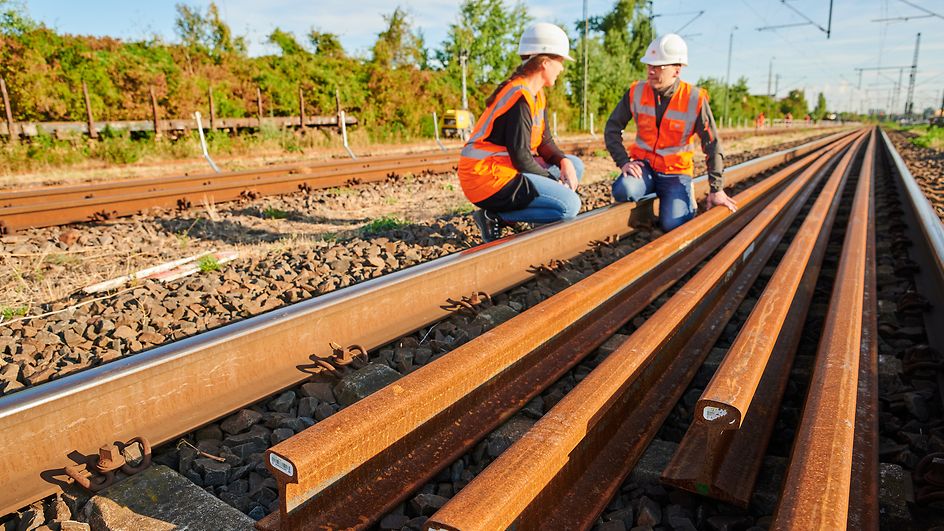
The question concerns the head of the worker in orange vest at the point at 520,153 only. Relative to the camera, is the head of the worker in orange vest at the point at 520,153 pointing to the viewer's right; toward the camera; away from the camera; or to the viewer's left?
to the viewer's right

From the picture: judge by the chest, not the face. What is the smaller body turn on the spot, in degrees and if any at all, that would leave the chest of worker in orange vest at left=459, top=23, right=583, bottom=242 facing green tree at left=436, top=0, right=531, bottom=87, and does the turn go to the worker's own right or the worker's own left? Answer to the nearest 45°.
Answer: approximately 90° to the worker's own left

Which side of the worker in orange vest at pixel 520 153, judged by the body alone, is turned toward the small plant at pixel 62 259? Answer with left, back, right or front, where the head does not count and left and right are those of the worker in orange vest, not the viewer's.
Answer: back

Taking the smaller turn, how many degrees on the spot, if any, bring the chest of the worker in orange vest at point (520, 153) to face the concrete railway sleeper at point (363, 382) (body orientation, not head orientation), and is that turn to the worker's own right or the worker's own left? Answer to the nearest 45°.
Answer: approximately 90° to the worker's own right

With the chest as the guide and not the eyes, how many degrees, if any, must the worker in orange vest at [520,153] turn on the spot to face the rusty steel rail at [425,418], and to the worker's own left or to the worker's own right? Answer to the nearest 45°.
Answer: approximately 90° to the worker's own right

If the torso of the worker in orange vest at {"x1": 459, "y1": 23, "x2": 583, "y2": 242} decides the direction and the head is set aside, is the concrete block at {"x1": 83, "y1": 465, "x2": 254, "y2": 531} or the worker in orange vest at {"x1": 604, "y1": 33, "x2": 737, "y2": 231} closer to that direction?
the worker in orange vest

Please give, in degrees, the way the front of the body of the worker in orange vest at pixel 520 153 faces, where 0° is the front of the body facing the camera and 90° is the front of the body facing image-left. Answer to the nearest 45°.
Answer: approximately 270°

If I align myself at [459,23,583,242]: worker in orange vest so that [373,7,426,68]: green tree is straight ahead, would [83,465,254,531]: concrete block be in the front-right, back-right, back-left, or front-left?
back-left

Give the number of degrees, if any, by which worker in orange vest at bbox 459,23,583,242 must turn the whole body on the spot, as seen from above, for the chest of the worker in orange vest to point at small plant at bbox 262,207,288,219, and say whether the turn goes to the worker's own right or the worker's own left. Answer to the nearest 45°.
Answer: approximately 135° to the worker's own left

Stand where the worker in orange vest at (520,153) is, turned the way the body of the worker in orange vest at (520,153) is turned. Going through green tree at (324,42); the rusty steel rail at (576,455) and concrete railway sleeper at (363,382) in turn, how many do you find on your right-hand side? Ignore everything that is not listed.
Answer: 2

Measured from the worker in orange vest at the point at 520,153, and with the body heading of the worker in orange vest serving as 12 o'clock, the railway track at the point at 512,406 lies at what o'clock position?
The railway track is roughly at 3 o'clock from the worker in orange vest.
